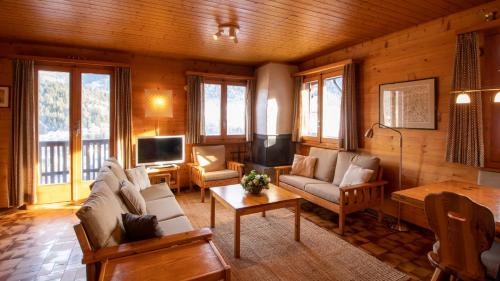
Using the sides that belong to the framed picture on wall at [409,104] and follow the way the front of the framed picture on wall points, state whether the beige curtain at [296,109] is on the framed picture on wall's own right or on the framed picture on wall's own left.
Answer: on the framed picture on wall's own right

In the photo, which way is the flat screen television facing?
toward the camera

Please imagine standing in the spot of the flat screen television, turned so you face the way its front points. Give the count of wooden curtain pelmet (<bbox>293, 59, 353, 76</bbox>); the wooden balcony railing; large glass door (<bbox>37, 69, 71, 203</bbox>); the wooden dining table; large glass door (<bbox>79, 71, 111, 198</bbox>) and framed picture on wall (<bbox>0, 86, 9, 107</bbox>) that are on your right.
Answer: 4

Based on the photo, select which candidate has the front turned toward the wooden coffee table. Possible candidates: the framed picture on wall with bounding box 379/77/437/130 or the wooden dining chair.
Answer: the framed picture on wall

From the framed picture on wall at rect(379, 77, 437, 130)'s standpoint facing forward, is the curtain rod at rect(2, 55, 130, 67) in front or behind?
in front

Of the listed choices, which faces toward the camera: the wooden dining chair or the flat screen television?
the flat screen television

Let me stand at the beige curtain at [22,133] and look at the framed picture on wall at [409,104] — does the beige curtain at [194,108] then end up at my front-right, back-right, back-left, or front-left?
front-left

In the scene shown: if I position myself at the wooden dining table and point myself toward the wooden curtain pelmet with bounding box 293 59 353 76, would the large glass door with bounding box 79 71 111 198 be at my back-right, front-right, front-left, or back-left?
front-left

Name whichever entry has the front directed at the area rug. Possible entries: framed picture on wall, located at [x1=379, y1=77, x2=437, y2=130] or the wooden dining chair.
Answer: the framed picture on wall

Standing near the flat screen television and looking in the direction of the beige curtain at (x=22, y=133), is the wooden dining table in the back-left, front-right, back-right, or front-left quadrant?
back-left

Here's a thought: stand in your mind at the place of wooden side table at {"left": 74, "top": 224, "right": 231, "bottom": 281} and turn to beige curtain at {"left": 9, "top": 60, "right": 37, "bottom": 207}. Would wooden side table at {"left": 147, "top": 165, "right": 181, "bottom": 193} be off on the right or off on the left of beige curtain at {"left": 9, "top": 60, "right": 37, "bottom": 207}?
right
